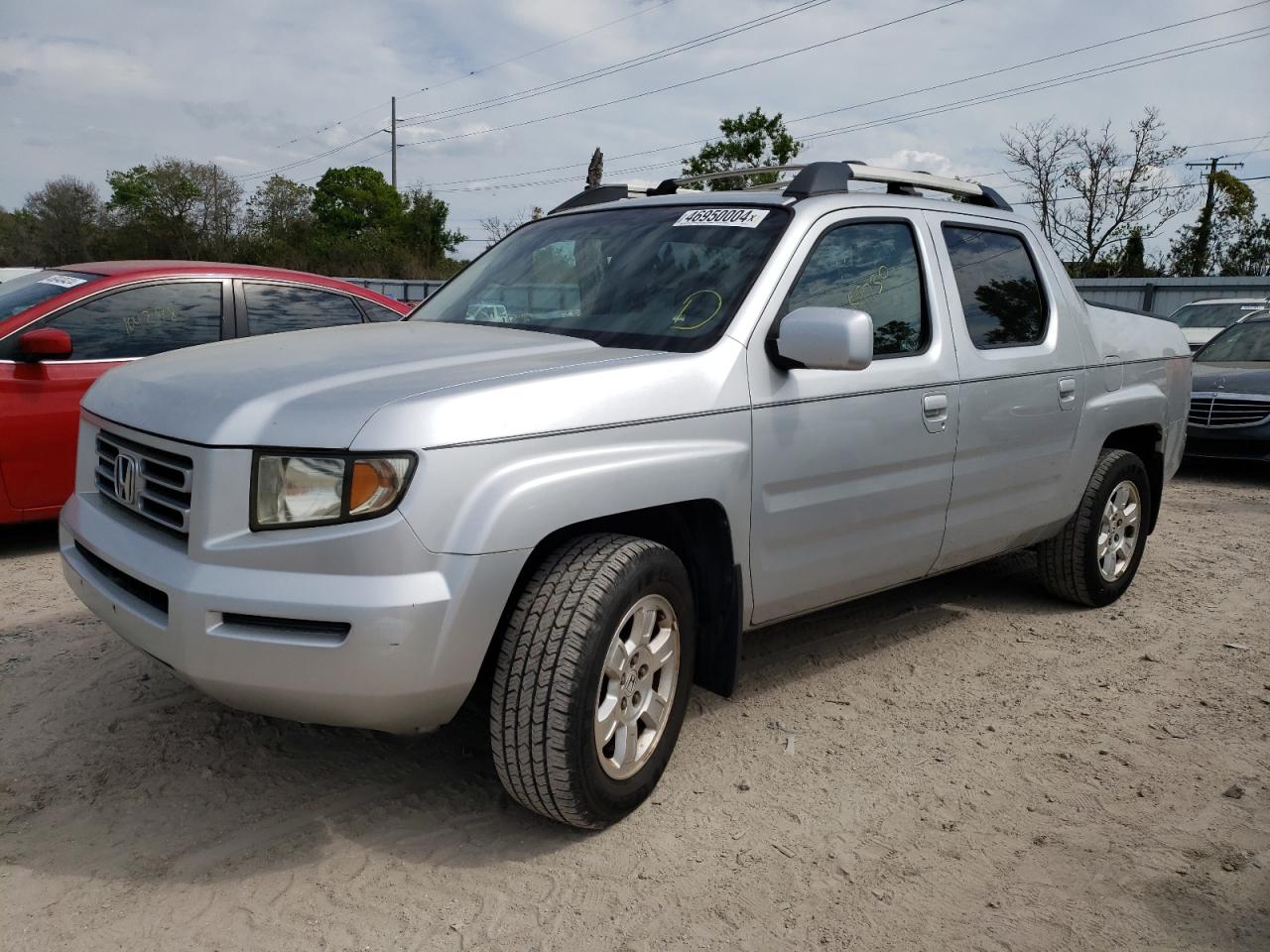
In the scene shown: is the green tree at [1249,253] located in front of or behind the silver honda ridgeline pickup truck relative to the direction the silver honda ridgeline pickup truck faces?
behind

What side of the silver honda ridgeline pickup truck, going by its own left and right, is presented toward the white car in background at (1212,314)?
back

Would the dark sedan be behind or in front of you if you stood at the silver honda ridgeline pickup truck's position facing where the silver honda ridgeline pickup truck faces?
behind

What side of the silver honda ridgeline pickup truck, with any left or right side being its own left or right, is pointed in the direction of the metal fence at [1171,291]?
back

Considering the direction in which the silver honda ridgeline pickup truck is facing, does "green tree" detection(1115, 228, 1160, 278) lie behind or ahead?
behind

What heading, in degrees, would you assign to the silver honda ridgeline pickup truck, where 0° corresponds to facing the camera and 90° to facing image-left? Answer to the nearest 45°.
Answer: approximately 45°

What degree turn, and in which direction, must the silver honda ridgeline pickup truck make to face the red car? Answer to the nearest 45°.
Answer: approximately 90° to its right
